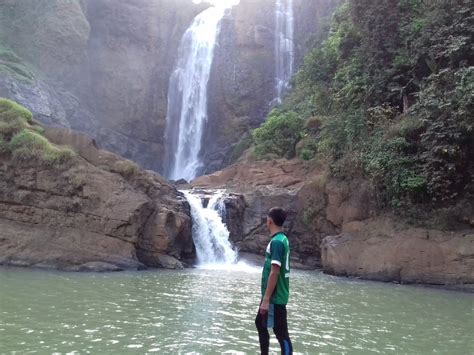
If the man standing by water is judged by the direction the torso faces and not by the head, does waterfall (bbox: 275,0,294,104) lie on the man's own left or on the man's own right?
on the man's own right

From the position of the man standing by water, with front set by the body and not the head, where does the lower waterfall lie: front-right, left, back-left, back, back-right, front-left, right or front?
right

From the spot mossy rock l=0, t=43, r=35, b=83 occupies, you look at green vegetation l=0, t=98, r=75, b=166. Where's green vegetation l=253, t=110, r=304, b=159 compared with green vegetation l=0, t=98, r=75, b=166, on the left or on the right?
left

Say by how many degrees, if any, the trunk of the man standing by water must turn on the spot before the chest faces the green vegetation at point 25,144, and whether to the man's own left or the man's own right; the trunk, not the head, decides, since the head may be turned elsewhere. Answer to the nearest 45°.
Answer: approximately 45° to the man's own right

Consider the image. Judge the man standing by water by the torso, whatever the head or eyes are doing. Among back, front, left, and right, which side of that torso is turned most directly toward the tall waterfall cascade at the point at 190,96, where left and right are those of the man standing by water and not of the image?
right

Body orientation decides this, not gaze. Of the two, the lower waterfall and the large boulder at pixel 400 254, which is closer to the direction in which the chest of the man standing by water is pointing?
the lower waterfall

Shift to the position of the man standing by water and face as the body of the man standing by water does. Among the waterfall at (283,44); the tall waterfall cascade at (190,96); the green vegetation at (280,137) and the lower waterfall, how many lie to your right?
4

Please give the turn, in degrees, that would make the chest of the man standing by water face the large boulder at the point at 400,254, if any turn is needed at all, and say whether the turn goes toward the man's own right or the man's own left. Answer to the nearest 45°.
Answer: approximately 90° to the man's own right

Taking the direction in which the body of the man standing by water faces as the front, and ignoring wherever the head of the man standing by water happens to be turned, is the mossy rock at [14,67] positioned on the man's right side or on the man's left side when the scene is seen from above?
on the man's right side

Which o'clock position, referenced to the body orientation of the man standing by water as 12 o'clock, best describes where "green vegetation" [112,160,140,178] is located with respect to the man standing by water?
The green vegetation is roughly at 2 o'clock from the man standing by water.

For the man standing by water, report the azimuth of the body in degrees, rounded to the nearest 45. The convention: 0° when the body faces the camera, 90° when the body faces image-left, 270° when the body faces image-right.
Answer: approximately 90°
